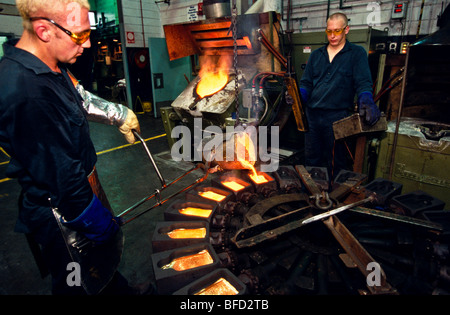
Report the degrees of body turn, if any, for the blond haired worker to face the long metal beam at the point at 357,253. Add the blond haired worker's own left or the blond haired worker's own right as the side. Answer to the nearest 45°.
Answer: approximately 45° to the blond haired worker's own right

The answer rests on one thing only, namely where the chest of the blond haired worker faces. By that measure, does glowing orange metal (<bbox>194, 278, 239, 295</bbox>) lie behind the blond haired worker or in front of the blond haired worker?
in front

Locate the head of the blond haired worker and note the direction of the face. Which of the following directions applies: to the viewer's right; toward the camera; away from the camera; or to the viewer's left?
to the viewer's right

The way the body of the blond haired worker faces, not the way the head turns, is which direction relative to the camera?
to the viewer's right

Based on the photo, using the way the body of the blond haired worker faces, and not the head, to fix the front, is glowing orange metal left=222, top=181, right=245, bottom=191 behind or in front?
in front

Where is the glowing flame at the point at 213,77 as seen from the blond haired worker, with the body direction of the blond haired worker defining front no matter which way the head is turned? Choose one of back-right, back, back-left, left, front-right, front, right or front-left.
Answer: front-left

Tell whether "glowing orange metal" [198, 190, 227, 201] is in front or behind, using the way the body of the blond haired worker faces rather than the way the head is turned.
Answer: in front
